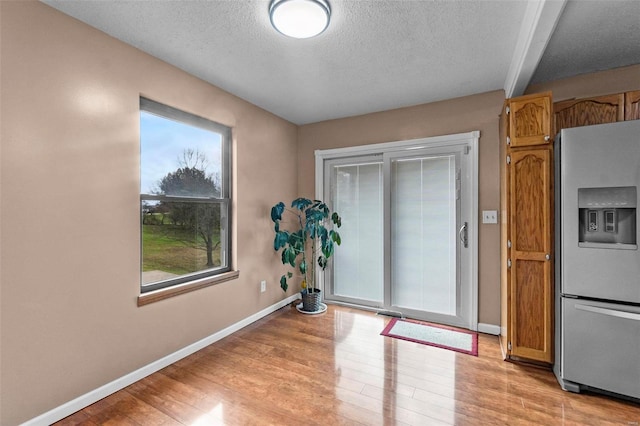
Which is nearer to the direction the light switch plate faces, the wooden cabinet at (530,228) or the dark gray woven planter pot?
the wooden cabinet

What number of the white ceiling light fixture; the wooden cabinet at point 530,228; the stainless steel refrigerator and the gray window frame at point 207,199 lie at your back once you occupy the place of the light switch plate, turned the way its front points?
0

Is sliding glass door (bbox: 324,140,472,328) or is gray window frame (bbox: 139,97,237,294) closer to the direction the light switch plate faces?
the gray window frame

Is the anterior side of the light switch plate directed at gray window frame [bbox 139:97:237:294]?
no

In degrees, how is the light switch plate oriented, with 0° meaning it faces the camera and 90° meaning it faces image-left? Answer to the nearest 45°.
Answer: approximately 0°

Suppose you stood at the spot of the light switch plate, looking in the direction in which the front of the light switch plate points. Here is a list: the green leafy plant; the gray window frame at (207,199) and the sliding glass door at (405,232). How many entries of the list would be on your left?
0

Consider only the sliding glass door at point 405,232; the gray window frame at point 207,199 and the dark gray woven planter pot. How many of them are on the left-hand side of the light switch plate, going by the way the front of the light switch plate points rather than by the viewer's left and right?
0

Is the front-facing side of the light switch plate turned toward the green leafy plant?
no

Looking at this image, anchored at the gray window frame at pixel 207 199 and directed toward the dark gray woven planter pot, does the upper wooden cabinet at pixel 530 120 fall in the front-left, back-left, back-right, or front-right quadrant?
front-right
